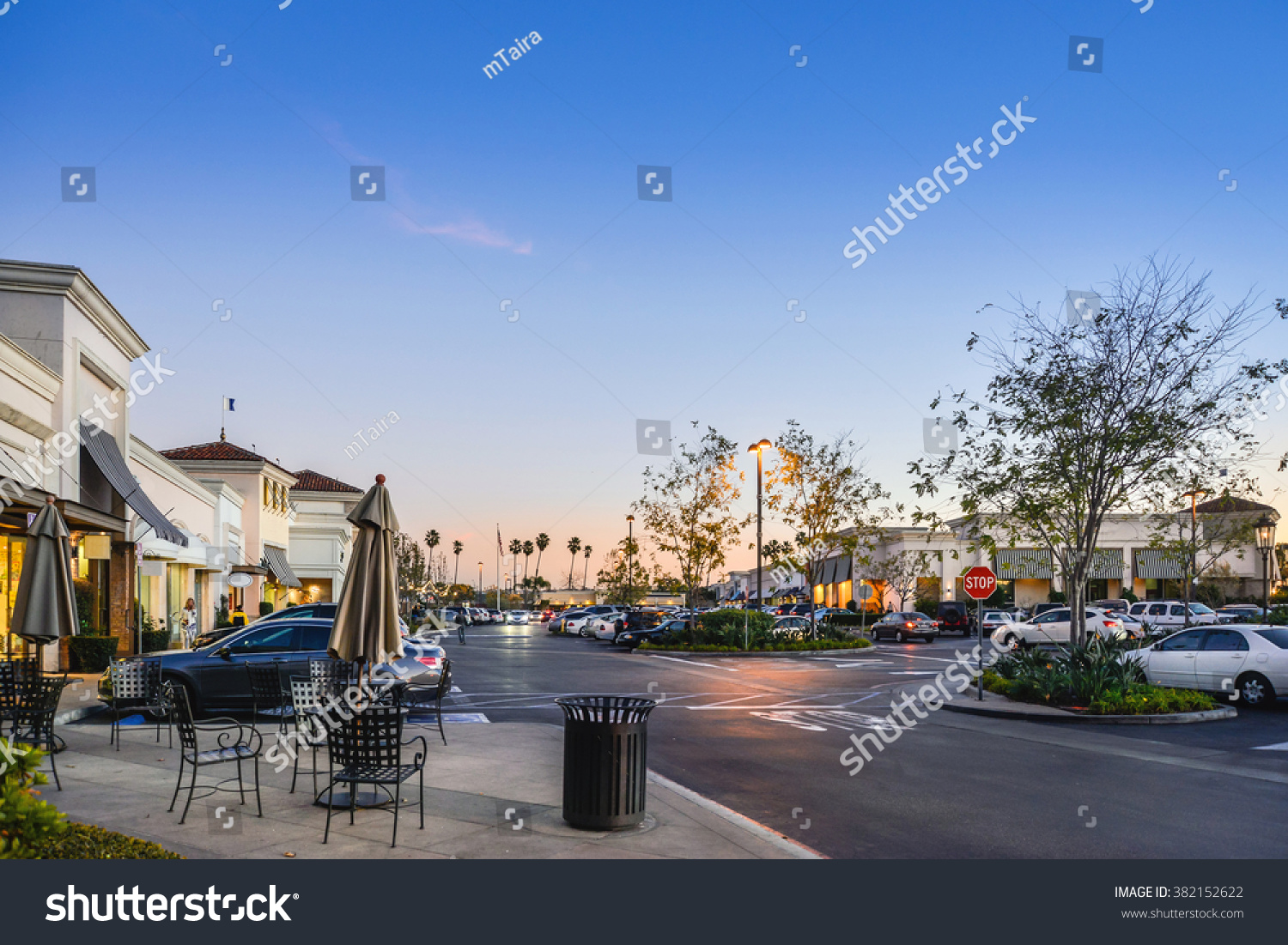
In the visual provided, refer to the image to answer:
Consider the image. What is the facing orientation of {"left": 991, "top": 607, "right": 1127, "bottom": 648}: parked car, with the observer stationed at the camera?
facing to the left of the viewer

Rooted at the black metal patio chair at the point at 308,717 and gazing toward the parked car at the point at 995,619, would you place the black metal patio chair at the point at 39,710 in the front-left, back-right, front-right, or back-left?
back-left

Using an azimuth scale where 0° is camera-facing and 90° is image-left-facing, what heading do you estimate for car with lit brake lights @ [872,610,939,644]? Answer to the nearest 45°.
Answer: approximately 135°

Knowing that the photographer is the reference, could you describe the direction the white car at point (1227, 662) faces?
facing to the left of the viewer

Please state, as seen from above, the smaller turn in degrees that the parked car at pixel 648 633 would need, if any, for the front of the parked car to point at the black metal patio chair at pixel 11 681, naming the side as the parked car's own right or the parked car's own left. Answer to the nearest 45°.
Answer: approximately 45° to the parked car's own left

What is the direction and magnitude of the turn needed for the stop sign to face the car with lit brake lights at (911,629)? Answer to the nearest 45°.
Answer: approximately 180°

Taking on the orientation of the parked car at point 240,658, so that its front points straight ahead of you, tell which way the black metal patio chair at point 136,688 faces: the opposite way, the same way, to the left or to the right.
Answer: to the right

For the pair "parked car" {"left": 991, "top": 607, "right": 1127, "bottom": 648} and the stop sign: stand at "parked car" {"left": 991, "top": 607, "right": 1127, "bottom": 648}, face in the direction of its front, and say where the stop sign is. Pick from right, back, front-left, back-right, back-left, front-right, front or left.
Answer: left
